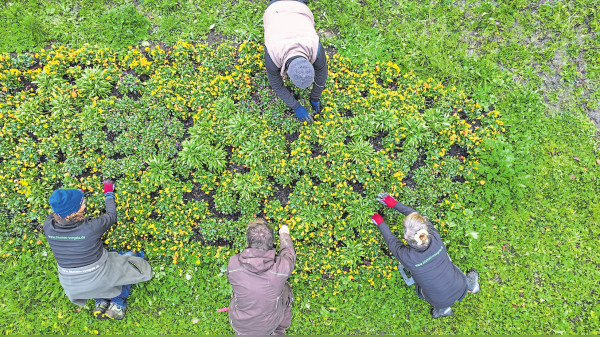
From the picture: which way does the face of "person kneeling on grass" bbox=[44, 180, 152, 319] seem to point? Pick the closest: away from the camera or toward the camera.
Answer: away from the camera

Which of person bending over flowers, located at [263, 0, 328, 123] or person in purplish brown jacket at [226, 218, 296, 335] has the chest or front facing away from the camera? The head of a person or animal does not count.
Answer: the person in purplish brown jacket

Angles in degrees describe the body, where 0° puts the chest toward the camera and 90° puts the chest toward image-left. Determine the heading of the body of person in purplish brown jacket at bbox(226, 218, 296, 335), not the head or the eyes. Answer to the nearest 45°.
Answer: approximately 180°

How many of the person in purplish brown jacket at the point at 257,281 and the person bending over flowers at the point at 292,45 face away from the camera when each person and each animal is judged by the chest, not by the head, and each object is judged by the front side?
1

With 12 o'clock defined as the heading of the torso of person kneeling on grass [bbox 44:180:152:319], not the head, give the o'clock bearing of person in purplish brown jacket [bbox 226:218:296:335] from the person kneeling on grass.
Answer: The person in purplish brown jacket is roughly at 3 o'clock from the person kneeling on grass.

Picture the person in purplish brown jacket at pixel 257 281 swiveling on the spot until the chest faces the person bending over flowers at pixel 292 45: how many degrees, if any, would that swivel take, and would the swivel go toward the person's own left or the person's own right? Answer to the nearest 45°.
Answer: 0° — they already face them

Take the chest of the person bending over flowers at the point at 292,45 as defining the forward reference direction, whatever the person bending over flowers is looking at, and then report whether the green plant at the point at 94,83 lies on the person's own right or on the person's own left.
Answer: on the person's own right

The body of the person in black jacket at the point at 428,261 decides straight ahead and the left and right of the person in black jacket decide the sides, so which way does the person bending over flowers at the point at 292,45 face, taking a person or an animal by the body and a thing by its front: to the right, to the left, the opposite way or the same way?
the opposite way

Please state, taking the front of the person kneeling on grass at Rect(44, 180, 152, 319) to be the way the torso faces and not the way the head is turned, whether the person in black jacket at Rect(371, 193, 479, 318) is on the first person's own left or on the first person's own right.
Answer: on the first person's own right

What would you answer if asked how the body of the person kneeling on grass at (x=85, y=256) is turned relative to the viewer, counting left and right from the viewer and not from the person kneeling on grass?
facing away from the viewer and to the right of the viewer
